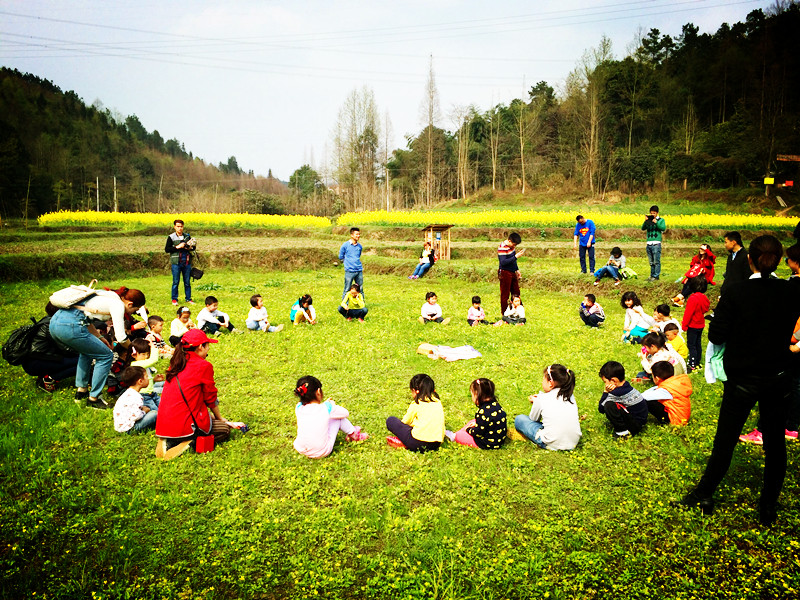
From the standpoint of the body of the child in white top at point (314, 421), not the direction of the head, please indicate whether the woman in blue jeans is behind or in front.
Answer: in front

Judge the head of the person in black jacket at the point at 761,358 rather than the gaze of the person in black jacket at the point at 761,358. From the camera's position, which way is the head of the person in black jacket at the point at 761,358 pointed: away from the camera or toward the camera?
away from the camera

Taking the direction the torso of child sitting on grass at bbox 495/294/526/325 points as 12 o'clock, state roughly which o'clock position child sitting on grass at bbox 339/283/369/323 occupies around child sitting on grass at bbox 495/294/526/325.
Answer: child sitting on grass at bbox 339/283/369/323 is roughly at 3 o'clock from child sitting on grass at bbox 495/294/526/325.

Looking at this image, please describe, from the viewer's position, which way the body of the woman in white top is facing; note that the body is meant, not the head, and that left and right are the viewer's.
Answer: facing to the right of the viewer

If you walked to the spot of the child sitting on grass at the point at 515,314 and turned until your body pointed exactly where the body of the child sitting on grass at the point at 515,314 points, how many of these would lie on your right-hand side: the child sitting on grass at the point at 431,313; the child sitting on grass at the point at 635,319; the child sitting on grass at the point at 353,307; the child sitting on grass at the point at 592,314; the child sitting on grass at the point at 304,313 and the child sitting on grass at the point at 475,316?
4

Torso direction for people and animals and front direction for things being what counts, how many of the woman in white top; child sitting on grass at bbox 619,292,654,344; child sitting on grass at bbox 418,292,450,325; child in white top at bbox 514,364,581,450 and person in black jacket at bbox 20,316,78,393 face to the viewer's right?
2

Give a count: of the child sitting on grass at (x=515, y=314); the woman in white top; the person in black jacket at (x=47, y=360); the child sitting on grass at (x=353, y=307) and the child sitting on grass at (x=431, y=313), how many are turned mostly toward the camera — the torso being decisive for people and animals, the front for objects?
3

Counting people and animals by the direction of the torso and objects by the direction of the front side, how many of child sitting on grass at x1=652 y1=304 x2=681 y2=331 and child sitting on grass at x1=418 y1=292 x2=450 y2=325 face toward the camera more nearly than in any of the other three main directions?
1

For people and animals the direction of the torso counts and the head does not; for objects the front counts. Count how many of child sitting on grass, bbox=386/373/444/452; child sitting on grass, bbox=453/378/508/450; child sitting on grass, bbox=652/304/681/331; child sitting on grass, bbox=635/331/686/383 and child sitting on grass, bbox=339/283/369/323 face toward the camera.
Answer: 1

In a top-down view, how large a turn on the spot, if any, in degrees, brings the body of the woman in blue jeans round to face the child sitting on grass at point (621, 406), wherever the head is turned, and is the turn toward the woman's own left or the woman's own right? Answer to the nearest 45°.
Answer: approximately 45° to the woman's own left

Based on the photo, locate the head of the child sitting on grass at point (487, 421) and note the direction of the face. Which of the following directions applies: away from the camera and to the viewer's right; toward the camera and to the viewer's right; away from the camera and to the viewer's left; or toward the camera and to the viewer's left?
away from the camera and to the viewer's left

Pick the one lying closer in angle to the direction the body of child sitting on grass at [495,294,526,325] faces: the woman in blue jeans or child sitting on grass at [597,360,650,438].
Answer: the child sitting on grass

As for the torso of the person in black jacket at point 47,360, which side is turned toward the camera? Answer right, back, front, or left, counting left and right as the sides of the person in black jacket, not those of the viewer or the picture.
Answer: right

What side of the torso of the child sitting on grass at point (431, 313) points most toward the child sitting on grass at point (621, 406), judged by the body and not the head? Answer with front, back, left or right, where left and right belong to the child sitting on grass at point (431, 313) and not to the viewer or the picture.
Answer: front
